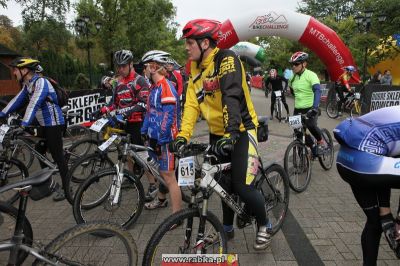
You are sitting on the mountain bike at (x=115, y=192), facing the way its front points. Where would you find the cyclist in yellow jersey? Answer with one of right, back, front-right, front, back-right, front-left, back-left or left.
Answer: left

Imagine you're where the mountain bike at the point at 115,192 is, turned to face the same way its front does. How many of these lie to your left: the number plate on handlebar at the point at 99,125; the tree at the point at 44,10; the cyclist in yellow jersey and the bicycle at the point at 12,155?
1

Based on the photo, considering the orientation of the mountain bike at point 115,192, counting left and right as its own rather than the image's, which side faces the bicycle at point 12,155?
right

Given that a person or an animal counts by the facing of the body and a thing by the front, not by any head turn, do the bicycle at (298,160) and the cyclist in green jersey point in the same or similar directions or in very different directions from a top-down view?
same or similar directions

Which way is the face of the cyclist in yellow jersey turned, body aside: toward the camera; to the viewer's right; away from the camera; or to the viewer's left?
to the viewer's left

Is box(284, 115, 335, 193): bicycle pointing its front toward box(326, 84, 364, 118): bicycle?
no

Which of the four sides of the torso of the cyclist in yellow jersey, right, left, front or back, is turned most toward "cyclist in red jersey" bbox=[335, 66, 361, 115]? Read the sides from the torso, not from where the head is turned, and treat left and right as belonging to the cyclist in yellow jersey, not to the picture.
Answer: back

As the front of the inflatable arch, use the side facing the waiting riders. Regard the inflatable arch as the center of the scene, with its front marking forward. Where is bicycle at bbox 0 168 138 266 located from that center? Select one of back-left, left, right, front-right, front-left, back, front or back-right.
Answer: front

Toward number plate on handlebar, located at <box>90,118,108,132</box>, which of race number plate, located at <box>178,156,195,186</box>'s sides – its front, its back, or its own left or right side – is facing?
right

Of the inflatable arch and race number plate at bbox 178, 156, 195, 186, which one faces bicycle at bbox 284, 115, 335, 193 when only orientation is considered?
the inflatable arch

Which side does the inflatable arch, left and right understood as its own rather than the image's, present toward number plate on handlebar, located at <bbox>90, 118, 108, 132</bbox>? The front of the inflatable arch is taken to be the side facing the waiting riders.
front

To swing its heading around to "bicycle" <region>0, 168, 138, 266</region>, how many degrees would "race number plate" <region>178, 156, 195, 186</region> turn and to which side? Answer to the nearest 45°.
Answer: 0° — it already faces it

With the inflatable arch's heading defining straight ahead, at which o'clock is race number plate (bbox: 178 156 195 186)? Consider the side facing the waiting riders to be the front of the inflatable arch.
The race number plate is roughly at 12 o'clock from the inflatable arch.

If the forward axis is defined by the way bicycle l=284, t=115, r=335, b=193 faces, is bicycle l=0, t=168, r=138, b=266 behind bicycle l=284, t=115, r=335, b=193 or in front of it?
in front

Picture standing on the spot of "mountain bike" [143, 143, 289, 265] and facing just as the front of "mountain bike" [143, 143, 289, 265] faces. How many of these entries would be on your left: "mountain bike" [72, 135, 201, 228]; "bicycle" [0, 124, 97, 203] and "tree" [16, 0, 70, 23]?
0

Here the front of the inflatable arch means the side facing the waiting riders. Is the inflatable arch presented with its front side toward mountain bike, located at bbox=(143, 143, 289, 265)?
yes

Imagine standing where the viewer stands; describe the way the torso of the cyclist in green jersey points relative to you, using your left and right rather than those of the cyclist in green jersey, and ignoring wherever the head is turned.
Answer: facing the viewer and to the left of the viewer

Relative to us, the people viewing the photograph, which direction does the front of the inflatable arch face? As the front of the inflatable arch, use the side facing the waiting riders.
facing the viewer

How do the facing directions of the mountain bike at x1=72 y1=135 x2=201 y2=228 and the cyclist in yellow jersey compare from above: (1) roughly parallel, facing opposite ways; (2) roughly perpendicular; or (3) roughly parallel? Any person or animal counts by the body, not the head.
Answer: roughly parallel
